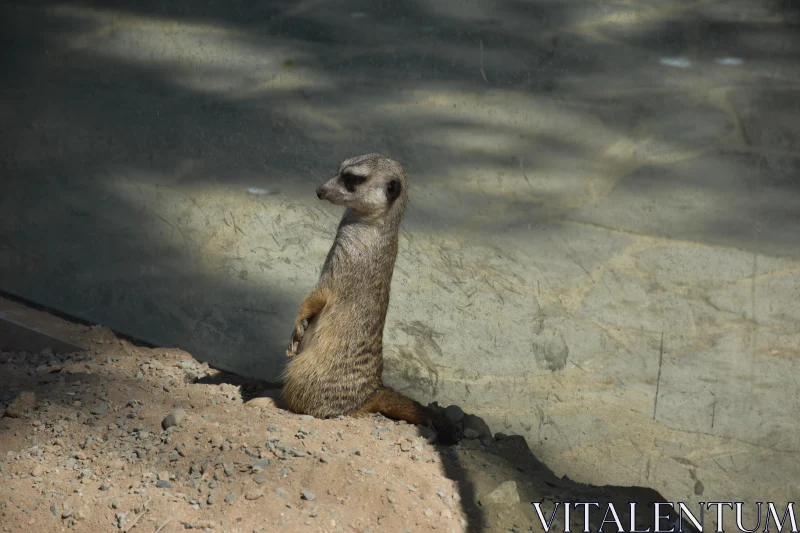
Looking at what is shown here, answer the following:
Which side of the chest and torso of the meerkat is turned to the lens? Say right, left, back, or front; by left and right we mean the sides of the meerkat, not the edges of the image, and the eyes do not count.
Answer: left

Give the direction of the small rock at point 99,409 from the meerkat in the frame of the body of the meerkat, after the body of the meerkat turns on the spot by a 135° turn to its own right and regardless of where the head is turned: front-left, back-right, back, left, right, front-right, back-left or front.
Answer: back-left

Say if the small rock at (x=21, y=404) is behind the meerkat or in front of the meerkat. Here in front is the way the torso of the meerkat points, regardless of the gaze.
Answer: in front
